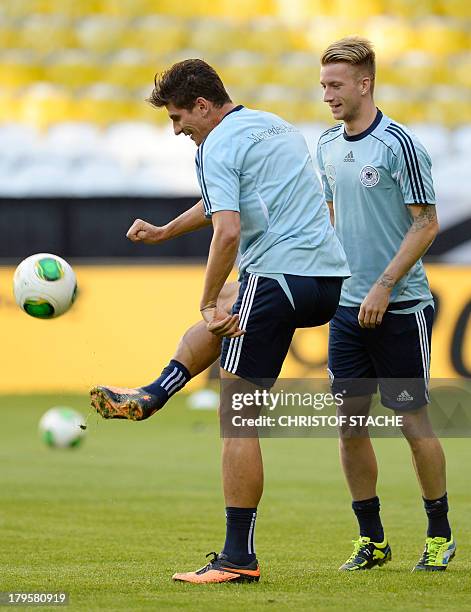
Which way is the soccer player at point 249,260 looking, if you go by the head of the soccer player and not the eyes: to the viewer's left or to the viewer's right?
to the viewer's left

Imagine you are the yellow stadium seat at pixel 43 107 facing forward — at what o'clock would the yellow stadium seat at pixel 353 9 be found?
the yellow stadium seat at pixel 353 9 is roughly at 9 o'clock from the yellow stadium seat at pixel 43 107.

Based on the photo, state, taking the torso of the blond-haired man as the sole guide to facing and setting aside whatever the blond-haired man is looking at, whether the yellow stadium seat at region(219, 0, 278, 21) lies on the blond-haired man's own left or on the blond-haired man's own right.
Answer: on the blond-haired man's own right

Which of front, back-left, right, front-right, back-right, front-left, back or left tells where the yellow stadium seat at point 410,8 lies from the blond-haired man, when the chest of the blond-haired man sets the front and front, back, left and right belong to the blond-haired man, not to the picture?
back-right

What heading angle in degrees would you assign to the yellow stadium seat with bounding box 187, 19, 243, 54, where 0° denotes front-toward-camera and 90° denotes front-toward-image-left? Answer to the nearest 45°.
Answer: approximately 0°

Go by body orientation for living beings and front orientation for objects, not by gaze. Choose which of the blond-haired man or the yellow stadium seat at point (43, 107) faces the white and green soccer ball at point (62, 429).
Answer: the yellow stadium seat

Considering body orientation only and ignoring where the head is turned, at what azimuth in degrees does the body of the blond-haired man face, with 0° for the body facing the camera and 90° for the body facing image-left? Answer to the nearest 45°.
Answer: approximately 45°

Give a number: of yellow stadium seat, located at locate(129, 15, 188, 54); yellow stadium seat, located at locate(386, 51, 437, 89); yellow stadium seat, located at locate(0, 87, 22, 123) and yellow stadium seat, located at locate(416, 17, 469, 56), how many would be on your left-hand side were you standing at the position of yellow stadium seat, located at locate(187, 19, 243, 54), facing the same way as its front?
2

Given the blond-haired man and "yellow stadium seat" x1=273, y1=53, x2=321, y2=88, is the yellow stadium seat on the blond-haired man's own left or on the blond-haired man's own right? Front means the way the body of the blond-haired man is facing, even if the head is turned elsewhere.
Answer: on the blond-haired man's own right

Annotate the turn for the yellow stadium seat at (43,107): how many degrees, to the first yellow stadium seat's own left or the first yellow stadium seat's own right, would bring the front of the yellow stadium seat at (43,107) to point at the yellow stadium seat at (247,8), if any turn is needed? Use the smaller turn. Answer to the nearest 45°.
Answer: approximately 90° to the first yellow stadium seat's own left

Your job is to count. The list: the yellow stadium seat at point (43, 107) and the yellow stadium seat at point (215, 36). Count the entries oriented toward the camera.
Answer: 2
